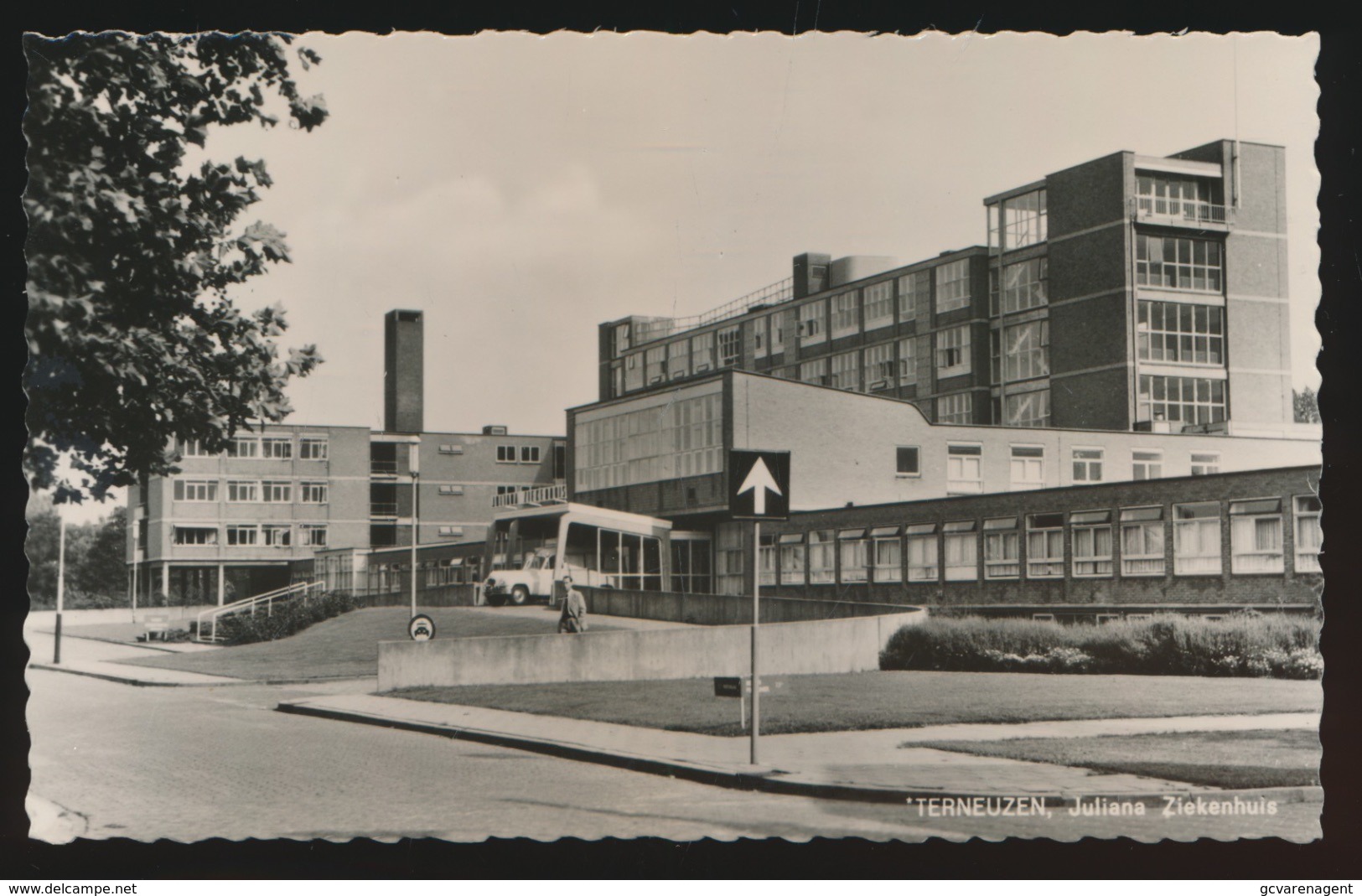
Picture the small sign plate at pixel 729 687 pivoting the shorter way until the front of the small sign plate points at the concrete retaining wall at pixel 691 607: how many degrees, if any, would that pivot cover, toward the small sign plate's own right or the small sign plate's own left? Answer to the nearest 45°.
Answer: approximately 180°

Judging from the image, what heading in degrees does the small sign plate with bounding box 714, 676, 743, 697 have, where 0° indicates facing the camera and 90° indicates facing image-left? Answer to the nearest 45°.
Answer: approximately 0°

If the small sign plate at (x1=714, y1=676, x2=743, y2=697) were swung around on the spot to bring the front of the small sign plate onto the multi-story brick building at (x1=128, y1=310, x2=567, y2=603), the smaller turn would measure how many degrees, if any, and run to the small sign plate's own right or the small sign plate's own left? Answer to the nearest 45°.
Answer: approximately 135° to the small sign plate's own right

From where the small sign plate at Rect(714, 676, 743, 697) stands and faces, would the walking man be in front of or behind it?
behind

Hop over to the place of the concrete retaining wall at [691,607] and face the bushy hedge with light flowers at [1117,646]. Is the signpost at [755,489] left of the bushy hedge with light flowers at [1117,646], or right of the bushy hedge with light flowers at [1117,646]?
right

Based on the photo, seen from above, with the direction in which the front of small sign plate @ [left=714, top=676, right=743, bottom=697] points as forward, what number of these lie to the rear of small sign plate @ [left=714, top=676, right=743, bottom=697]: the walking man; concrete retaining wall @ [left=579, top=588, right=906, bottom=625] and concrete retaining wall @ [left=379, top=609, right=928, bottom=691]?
3

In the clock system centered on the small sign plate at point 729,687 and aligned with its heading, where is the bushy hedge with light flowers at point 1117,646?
The bushy hedge with light flowers is roughly at 7 o'clock from the small sign plate.

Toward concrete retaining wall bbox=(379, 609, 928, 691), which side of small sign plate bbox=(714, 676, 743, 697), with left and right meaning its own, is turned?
back
